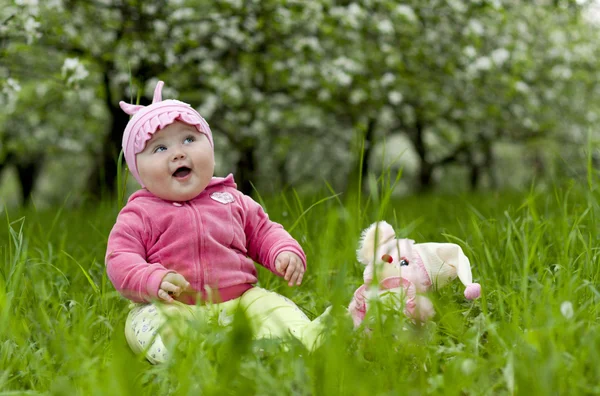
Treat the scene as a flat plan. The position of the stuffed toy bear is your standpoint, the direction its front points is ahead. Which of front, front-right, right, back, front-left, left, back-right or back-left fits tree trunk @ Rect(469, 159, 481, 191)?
back-right

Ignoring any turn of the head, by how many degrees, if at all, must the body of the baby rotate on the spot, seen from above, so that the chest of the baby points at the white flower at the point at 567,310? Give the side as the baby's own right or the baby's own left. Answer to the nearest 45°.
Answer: approximately 45° to the baby's own left

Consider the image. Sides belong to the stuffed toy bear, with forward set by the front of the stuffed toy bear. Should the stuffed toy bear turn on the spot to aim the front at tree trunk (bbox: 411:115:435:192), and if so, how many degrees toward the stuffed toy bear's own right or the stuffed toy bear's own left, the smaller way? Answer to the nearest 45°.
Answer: approximately 135° to the stuffed toy bear's own right

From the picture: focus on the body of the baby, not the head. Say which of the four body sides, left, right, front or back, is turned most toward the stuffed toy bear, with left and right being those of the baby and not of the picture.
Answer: left

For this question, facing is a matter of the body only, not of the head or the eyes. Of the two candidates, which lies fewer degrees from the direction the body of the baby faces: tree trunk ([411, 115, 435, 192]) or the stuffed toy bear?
the stuffed toy bear

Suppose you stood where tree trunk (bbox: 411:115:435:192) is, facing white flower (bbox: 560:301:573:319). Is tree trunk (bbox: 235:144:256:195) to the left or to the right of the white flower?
right

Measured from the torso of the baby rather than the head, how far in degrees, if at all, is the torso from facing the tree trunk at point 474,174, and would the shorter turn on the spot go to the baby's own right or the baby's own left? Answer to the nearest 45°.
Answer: approximately 135° to the baby's own left

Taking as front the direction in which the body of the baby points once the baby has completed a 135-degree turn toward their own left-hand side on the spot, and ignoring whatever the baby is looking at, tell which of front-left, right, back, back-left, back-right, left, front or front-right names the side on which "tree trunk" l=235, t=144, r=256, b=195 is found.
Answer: front-left

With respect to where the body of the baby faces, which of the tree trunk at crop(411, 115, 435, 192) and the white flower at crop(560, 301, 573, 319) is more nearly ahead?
the white flower

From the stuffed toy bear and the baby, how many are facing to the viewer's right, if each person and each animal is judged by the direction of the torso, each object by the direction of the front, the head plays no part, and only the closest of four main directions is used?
0

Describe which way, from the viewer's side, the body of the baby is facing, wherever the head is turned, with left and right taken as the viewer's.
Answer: facing the viewer
